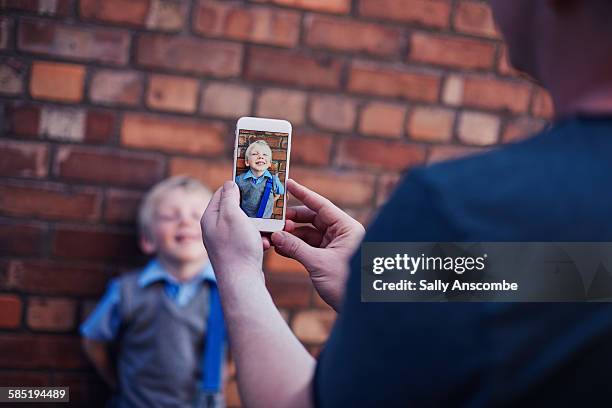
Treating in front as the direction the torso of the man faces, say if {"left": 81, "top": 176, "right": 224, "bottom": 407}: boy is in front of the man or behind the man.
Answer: in front

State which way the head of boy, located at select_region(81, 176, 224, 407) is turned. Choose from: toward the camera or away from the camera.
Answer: toward the camera

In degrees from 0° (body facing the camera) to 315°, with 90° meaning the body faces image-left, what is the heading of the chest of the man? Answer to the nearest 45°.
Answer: approximately 135°
